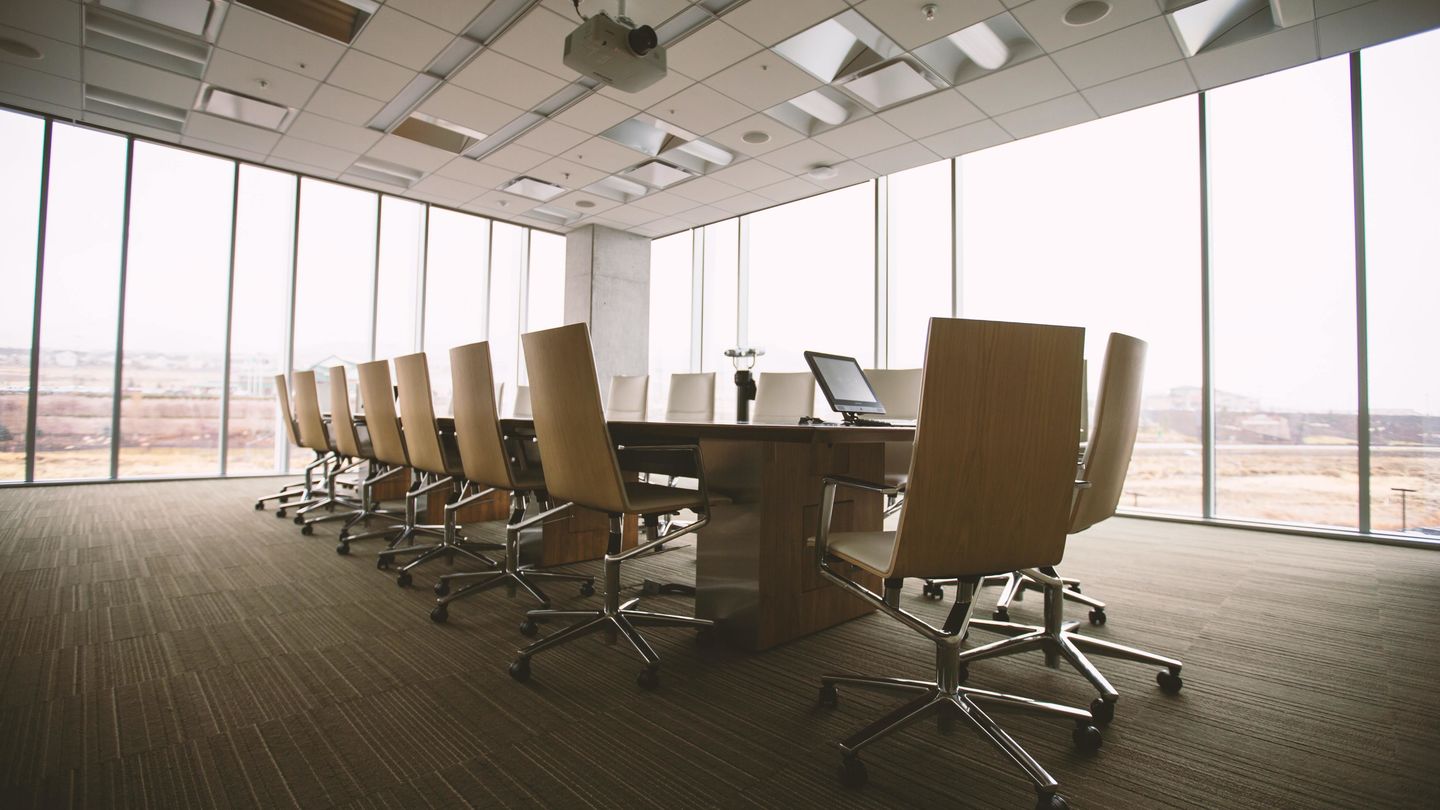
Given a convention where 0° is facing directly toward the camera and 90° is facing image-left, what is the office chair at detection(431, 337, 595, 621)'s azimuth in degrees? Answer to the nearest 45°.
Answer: approximately 225°

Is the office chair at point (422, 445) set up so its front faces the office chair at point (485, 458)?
no

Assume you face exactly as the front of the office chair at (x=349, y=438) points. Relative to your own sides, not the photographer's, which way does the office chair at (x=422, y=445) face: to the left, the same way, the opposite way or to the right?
the same way

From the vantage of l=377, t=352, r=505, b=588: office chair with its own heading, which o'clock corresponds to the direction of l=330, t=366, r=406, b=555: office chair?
l=330, t=366, r=406, b=555: office chair is roughly at 10 o'clock from l=377, t=352, r=505, b=588: office chair.

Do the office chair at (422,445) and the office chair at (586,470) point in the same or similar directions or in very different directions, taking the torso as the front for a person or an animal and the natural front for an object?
same or similar directions

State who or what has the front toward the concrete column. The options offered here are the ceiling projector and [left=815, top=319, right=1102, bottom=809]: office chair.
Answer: the office chair

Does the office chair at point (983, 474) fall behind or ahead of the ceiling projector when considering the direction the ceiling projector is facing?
ahead

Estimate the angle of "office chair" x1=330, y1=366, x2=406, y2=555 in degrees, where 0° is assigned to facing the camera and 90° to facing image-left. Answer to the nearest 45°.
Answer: approximately 225°

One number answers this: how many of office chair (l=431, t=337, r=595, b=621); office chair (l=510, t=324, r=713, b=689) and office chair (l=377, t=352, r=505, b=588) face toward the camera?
0

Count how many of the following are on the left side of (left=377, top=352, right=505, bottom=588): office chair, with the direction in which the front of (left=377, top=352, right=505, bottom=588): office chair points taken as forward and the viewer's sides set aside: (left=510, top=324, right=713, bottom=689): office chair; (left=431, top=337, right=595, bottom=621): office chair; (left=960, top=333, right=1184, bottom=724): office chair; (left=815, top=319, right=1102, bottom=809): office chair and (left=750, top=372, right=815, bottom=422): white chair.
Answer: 0

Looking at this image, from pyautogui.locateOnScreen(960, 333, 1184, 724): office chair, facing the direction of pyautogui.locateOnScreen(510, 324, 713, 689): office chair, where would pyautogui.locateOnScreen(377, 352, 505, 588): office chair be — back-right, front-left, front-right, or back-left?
front-right

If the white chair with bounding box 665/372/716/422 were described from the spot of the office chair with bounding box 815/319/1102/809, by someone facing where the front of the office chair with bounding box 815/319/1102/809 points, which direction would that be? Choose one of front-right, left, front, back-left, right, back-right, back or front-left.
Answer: front

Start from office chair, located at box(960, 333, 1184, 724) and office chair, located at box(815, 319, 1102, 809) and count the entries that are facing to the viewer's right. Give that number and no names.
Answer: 0

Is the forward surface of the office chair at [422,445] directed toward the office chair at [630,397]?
yes

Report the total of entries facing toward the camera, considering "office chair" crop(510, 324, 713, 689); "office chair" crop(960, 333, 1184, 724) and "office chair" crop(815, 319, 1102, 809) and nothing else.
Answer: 0

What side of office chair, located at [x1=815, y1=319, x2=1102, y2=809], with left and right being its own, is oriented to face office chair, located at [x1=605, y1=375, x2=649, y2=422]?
front

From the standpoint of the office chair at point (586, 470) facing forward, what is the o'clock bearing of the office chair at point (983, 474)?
the office chair at point (983, 474) is roughly at 3 o'clock from the office chair at point (586, 470).

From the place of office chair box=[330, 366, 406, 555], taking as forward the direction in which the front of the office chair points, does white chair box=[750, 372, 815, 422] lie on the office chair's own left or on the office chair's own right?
on the office chair's own right

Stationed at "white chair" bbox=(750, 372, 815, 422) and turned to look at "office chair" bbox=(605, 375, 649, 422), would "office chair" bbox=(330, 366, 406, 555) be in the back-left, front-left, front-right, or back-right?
front-left

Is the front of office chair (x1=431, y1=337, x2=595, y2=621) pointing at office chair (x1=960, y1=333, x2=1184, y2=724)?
no

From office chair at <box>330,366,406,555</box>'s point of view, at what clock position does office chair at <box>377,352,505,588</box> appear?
office chair at <box>377,352,505,588</box> is roughly at 4 o'clock from office chair at <box>330,366,406,555</box>.
